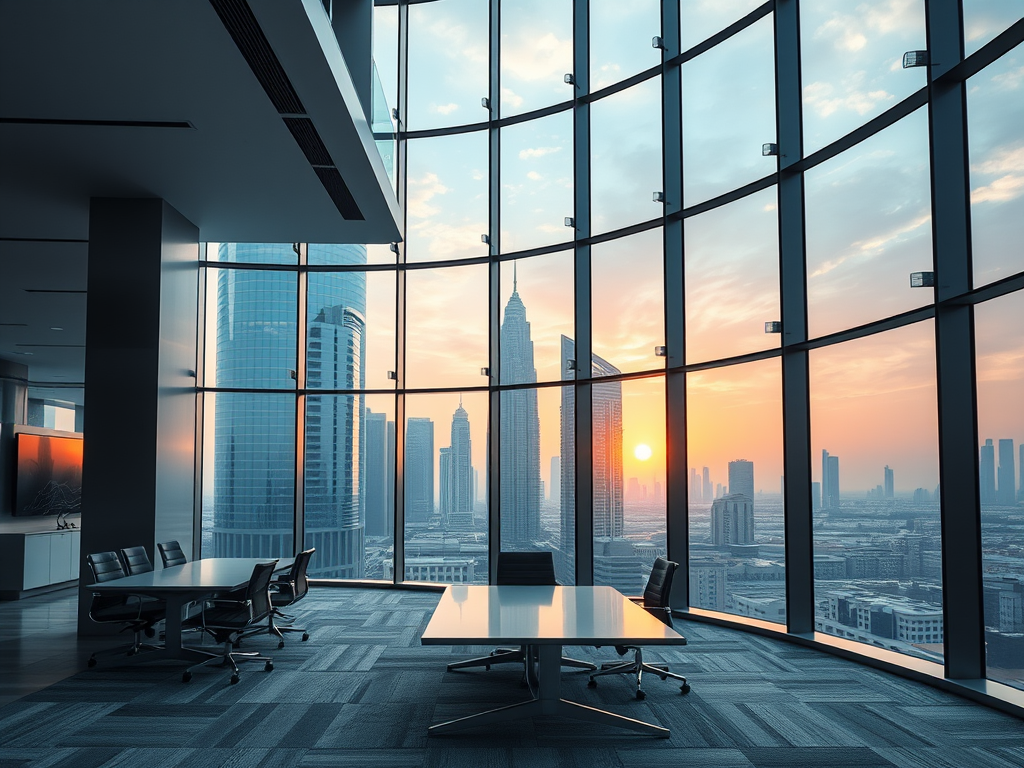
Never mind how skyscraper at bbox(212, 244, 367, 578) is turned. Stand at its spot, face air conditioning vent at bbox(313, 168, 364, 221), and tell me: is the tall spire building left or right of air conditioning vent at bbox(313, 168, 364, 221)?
left

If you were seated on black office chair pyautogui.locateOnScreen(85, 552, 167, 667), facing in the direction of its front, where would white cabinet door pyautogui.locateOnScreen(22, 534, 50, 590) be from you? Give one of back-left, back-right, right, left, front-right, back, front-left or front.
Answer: back-left

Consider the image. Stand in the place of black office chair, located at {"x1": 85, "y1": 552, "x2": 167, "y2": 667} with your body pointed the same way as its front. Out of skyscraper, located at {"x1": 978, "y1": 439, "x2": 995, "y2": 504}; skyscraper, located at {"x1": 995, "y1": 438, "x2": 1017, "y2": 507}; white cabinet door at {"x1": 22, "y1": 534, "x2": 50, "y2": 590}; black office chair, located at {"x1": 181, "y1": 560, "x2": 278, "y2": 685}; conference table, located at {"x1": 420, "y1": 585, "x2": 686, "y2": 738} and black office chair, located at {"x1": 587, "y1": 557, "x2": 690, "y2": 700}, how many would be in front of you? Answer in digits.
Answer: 5

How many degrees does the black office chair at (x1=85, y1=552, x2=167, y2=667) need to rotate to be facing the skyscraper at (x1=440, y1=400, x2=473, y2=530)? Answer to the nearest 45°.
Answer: approximately 90° to its left

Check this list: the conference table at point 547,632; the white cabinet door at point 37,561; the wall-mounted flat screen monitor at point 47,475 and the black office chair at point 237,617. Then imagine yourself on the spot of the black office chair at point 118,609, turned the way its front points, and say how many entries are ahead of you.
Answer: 2

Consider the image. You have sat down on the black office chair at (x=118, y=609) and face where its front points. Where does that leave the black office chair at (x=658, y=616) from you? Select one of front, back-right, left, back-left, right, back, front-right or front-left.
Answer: front

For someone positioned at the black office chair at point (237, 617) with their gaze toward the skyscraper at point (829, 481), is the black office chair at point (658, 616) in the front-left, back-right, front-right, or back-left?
front-right

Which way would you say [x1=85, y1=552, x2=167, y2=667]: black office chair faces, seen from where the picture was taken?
facing the viewer and to the right of the viewer

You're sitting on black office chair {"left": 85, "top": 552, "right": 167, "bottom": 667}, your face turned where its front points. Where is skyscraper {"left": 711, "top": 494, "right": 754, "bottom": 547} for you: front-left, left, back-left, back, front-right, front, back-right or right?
front-left

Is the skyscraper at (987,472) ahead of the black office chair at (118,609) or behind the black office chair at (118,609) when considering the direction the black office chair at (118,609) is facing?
ahead

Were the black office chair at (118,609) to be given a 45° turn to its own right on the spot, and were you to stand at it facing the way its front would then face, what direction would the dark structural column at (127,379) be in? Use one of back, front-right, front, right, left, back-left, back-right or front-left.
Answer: back

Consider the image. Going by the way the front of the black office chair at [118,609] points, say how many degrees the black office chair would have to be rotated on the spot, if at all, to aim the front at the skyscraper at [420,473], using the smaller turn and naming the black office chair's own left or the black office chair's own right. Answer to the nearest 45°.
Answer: approximately 90° to the black office chair's own left

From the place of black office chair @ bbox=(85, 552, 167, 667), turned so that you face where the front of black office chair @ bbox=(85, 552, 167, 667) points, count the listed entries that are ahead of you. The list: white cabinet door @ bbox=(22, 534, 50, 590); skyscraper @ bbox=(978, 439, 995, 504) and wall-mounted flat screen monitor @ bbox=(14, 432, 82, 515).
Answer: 1

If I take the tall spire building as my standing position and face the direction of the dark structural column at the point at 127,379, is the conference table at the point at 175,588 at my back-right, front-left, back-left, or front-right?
front-left

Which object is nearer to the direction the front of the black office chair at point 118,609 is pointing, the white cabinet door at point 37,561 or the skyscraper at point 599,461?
the skyscraper

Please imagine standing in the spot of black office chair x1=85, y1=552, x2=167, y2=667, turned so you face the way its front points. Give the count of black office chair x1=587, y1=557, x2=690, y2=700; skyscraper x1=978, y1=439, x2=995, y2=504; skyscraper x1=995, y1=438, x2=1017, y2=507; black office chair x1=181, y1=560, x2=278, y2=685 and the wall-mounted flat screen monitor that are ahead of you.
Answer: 4

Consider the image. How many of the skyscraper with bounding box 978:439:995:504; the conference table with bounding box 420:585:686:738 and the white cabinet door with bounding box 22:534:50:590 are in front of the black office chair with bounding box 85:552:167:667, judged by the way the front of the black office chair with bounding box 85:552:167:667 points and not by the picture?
2

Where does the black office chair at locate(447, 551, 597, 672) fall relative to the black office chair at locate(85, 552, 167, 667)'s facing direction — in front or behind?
in front
